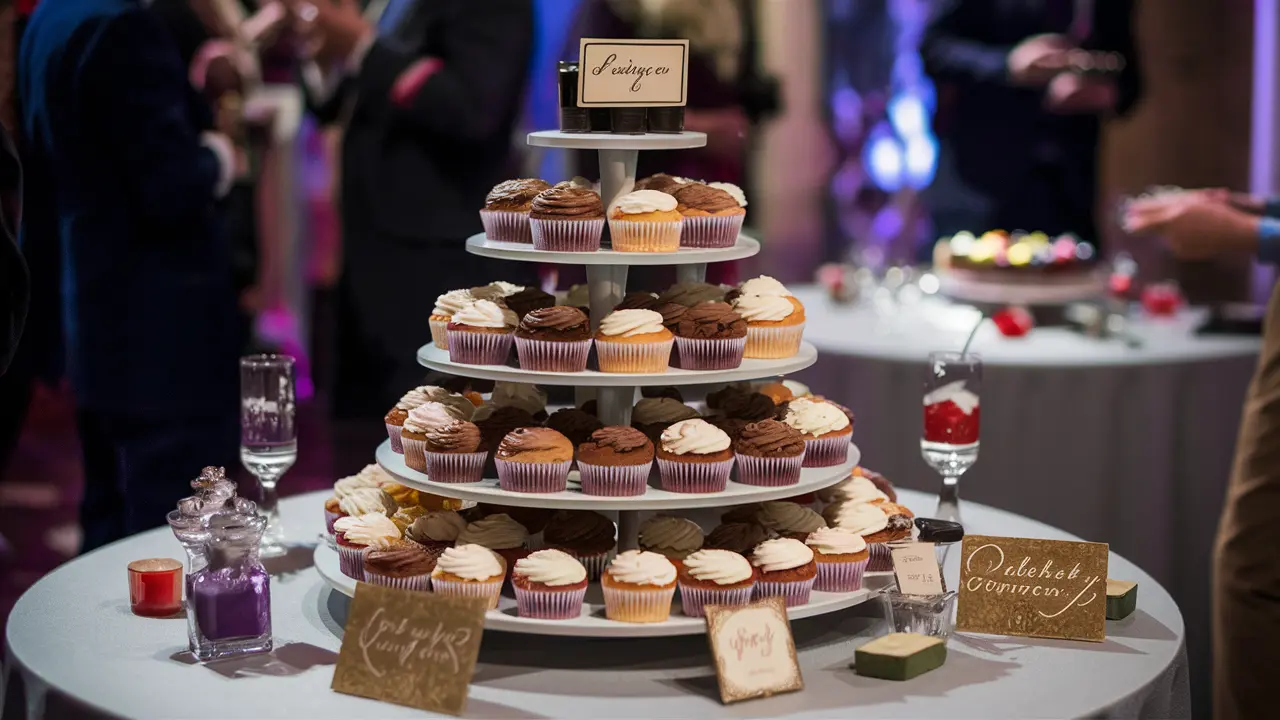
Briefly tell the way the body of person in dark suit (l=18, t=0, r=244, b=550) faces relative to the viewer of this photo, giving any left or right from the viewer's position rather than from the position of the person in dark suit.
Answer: facing away from the viewer and to the right of the viewer

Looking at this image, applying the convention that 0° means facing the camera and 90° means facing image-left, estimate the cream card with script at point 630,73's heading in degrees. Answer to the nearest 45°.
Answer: approximately 0°

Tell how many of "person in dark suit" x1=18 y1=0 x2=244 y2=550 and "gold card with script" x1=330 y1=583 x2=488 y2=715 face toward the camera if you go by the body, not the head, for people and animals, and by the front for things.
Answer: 1

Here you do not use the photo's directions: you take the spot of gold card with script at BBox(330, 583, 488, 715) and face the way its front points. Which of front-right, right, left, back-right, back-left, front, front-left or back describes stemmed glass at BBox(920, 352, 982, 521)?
back-left

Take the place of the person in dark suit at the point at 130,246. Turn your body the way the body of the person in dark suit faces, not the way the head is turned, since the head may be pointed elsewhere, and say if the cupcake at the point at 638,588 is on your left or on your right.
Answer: on your right

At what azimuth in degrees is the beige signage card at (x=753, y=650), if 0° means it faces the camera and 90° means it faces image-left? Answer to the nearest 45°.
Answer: approximately 0°
